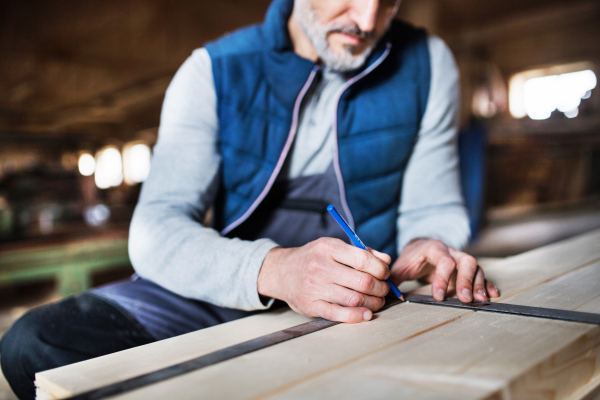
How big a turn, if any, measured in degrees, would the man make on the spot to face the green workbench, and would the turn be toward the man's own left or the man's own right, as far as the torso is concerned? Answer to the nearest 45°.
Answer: approximately 135° to the man's own right

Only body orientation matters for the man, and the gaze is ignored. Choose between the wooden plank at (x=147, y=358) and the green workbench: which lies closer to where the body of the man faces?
the wooden plank

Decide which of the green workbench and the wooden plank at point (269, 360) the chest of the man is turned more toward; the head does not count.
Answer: the wooden plank

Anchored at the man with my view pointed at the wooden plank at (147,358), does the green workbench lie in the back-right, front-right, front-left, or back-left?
back-right

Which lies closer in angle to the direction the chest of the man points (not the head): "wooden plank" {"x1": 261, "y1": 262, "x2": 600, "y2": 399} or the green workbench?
the wooden plank

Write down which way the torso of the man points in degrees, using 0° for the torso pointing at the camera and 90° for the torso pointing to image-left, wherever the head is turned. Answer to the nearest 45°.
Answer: approximately 0°
